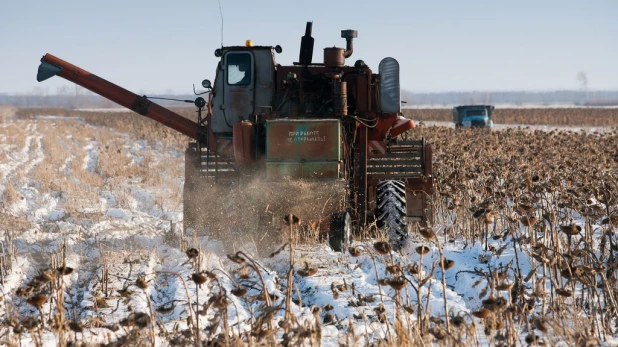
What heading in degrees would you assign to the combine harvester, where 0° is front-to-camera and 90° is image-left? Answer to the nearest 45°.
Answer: approximately 180°

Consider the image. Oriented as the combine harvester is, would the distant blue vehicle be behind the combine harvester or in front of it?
in front
